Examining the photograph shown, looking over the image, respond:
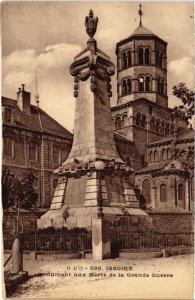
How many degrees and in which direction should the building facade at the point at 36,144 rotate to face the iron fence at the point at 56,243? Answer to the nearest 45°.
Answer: approximately 45° to its right

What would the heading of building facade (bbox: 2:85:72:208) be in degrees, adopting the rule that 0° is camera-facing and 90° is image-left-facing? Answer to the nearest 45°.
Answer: approximately 315°

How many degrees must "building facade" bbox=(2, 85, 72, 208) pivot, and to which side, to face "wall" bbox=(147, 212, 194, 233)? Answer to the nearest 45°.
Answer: approximately 45° to its left

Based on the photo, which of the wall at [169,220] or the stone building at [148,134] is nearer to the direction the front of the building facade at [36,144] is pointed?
the wall

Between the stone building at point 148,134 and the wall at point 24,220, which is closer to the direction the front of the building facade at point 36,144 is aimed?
the wall

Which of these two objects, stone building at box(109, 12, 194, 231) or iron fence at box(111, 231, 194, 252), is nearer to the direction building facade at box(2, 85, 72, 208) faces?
the iron fence
